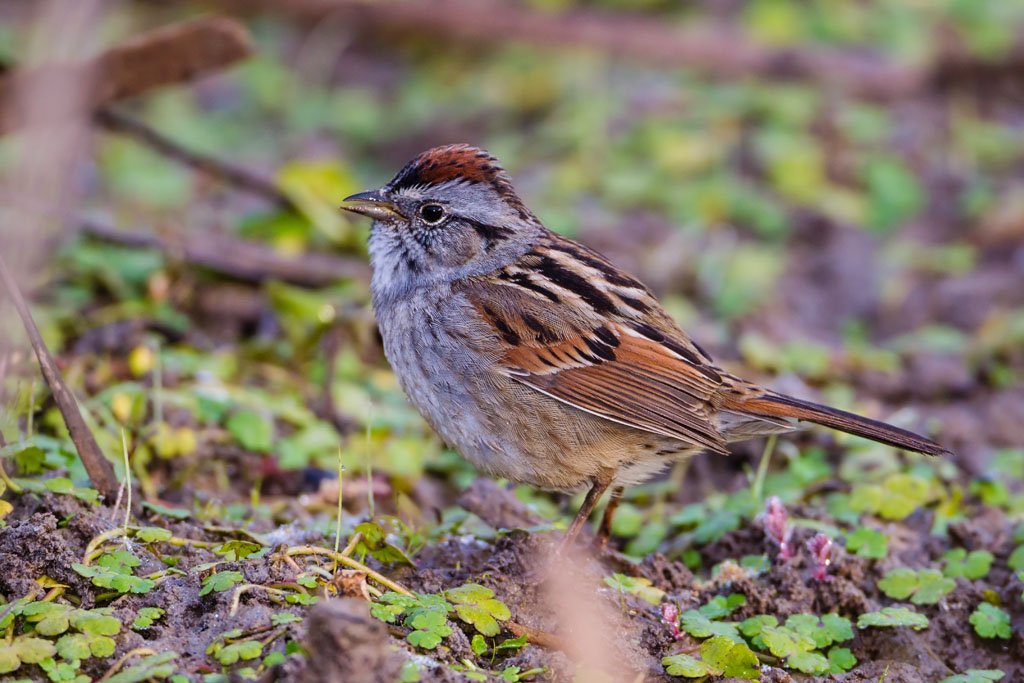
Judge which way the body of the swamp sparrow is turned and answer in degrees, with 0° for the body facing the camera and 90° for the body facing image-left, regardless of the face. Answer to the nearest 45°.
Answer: approximately 90°

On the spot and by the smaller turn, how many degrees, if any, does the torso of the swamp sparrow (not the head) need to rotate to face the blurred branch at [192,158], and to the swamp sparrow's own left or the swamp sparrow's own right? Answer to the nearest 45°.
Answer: approximately 45° to the swamp sparrow's own right

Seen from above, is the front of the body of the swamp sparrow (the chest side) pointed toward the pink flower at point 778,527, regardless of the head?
no

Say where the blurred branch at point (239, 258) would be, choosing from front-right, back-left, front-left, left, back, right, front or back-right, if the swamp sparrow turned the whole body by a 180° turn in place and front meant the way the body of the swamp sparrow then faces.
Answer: back-left

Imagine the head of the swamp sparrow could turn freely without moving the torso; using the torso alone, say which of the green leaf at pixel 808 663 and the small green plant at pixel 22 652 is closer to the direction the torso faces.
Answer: the small green plant

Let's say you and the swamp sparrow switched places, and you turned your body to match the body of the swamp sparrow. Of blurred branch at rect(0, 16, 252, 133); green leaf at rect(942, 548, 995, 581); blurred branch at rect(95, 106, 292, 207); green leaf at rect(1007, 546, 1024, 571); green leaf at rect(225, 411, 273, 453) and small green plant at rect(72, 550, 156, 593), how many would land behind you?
2

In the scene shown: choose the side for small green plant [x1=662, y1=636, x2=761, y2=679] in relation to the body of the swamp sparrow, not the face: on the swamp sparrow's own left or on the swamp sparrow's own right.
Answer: on the swamp sparrow's own left

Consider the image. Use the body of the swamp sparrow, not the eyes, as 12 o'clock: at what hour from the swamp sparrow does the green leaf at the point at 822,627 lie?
The green leaf is roughly at 7 o'clock from the swamp sparrow.

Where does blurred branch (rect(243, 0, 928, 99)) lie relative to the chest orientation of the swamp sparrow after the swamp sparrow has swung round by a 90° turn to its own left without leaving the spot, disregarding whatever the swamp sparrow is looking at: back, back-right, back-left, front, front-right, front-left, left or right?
back

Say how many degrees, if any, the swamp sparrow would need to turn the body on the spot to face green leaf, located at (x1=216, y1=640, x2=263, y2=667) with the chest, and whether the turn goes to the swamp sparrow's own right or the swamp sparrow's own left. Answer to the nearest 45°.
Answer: approximately 90° to the swamp sparrow's own left

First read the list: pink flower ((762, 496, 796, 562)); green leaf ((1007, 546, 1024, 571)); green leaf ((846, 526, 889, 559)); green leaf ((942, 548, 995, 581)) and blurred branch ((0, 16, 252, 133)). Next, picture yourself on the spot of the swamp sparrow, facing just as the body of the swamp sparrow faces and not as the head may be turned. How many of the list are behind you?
4

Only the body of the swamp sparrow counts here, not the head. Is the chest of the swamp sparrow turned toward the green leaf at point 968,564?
no

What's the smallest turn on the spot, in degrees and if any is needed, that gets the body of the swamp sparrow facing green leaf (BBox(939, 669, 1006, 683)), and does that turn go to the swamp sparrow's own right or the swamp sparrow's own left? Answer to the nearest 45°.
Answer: approximately 135° to the swamp sparrow's own left

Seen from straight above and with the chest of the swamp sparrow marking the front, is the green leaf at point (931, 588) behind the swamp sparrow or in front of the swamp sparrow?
behind

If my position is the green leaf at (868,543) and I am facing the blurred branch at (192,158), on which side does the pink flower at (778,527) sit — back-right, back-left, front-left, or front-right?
front-left

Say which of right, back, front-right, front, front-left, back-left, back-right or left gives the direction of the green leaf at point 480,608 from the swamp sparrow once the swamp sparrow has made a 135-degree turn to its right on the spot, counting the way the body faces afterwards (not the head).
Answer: back-right

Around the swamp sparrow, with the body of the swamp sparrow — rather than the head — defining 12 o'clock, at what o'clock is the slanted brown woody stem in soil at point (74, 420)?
The slanted brown woody stem in soil is roughly at 11 o'clock from the swamp sparrow.

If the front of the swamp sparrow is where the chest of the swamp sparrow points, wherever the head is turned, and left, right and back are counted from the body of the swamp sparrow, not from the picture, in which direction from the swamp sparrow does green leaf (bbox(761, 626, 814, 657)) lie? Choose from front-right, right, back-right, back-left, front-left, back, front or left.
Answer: back-left

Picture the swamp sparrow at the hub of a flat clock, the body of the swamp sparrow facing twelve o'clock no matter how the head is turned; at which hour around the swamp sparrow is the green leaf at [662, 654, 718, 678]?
The green leaf is roughly at 8 o'clock from the swamp sparrow.
